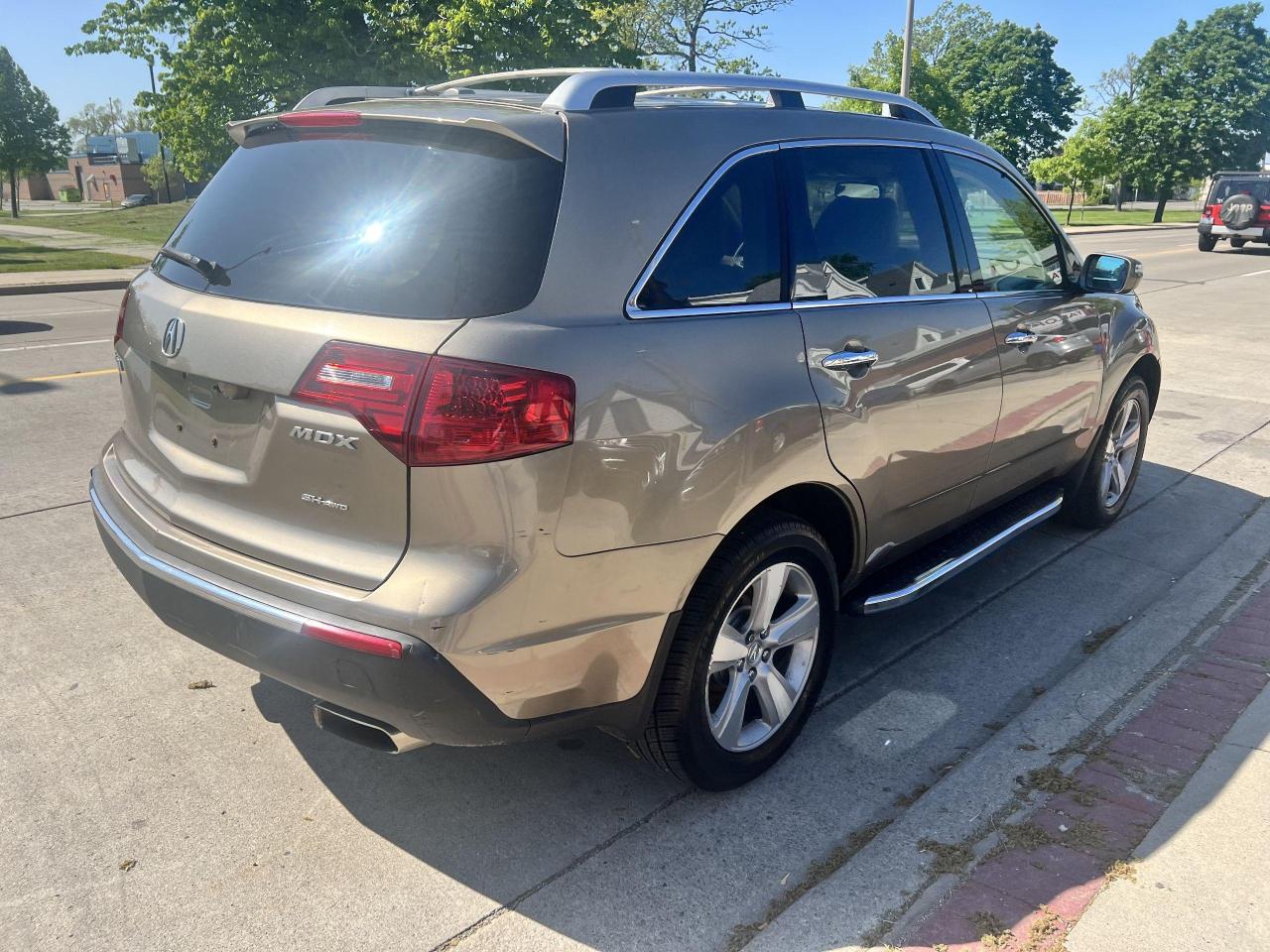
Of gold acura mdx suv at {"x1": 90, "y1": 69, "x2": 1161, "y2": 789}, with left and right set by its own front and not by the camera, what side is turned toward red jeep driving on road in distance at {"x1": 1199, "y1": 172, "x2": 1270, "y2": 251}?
front

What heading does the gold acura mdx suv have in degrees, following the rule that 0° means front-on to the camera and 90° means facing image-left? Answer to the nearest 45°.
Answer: approximately 225°

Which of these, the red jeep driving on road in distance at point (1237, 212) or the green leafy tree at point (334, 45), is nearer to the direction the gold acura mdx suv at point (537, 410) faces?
the red jeep driving on road in distance

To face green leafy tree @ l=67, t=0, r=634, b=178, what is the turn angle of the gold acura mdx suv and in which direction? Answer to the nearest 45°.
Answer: approximately 45° to its left
